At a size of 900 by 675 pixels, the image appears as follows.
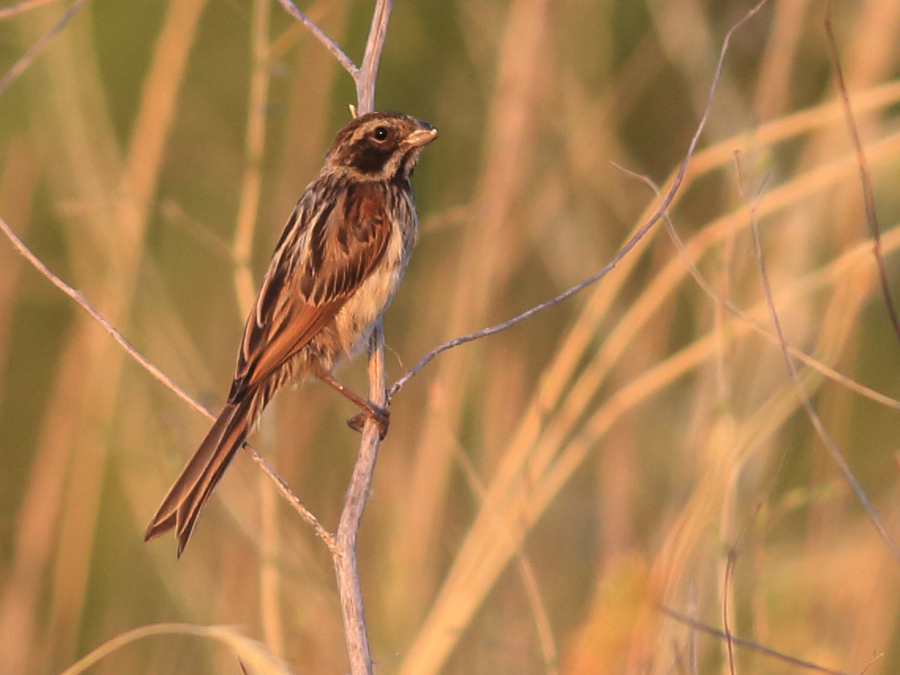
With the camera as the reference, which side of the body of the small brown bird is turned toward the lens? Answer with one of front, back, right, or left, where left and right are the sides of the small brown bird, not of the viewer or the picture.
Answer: right
